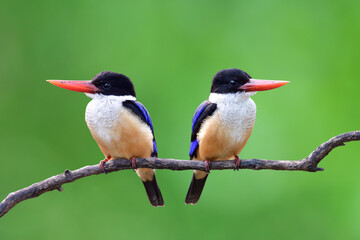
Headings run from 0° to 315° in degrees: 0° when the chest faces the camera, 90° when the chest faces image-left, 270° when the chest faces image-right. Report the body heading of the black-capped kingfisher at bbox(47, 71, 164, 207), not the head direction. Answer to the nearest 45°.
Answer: approximately 45°

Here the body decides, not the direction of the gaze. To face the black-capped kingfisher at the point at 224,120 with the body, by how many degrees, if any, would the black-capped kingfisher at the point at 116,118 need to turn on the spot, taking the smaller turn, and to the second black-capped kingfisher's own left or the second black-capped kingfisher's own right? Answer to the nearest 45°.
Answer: approximately 135° to the second black-capped kingfisher's own left

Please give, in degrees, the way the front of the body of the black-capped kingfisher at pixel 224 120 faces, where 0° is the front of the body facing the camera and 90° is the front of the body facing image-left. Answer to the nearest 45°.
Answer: approximately 315°

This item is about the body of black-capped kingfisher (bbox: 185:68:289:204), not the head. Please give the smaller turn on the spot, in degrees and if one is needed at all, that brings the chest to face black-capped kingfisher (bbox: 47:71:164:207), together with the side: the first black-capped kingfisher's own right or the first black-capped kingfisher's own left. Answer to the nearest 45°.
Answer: approximately 135° to the first black-capped kingfisher's own right

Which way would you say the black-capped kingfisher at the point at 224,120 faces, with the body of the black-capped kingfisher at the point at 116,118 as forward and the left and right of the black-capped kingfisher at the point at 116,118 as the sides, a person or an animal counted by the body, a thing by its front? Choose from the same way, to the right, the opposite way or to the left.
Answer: to the left
